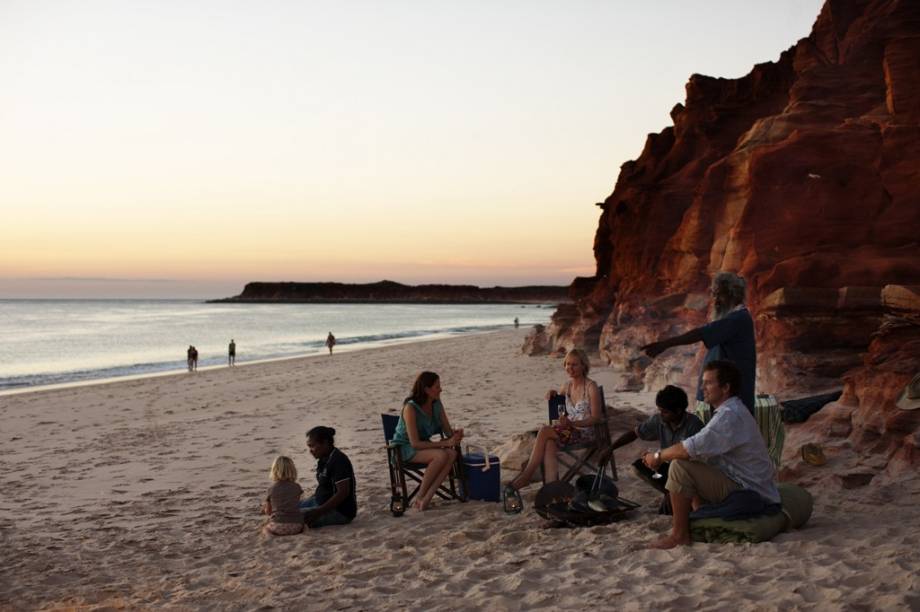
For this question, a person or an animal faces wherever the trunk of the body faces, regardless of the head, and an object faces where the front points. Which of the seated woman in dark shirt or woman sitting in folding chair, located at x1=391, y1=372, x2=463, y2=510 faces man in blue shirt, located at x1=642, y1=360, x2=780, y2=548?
the woman sitting in folding chair

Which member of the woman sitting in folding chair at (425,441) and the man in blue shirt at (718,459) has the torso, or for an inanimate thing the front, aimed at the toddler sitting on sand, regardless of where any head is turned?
the man in blue shirt

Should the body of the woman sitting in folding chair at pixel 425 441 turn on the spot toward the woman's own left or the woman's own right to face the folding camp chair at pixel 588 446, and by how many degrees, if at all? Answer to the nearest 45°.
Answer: approximately 45° to the woman's own left

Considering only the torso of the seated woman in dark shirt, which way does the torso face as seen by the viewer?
to the viewer's left

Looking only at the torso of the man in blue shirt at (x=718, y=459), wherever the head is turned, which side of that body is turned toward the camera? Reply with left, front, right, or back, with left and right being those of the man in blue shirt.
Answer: left

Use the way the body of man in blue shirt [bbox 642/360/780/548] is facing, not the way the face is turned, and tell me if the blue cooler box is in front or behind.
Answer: in front

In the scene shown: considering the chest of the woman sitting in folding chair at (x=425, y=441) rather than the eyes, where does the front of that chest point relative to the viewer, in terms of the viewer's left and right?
facing the viewer and to the right of the viewer

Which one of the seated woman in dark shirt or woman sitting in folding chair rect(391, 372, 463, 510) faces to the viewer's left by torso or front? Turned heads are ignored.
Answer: the seated woman in dark shirt

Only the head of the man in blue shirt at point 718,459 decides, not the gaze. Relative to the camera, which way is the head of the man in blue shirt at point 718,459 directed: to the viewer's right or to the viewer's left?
to the viewer's left

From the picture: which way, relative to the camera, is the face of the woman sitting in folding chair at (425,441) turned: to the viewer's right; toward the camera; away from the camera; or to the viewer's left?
to the viewer's right
